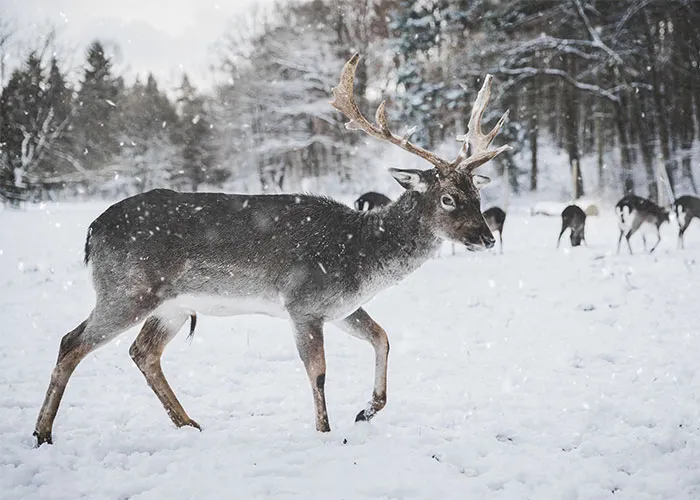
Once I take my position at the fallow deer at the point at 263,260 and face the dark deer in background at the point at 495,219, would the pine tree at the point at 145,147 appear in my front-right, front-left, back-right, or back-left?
front-left

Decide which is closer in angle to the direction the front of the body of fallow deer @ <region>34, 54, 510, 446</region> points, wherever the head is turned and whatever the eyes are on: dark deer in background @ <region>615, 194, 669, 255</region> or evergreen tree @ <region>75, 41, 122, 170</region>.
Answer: the dark deer in background

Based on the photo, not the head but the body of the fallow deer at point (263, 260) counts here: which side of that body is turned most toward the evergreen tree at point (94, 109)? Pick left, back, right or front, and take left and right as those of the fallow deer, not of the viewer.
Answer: left

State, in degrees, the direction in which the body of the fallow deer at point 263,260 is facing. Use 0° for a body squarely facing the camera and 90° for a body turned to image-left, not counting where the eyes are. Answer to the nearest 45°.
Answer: approximately 270°

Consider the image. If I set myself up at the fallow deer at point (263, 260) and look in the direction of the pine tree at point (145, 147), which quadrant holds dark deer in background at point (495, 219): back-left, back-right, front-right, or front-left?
front-right

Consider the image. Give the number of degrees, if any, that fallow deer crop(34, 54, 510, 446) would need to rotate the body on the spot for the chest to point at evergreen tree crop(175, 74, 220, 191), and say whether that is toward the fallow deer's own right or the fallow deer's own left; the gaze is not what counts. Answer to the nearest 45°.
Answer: approximately 90° to the fallow deer's own left

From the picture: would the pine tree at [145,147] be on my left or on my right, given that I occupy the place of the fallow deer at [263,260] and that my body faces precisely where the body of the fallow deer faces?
on my left
